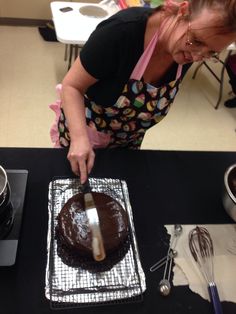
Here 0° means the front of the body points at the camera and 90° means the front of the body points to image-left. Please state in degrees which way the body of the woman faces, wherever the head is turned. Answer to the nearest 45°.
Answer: approximately 315°
